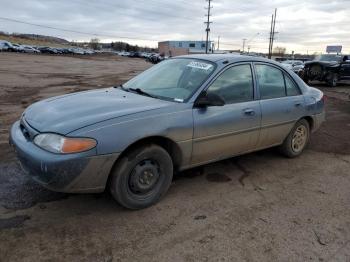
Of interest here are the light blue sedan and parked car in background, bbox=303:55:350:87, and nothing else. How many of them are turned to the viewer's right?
0

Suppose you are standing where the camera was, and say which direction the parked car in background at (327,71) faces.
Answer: facing the viewer and to the left of the viewer

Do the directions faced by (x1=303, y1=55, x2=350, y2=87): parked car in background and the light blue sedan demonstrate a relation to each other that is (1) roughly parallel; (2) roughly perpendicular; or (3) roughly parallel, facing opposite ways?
roughly parallel

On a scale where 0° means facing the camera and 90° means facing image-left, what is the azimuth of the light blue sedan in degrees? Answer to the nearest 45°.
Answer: approximately 45°

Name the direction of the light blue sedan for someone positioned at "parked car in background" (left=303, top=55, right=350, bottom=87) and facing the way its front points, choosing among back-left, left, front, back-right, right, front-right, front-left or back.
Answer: front-left

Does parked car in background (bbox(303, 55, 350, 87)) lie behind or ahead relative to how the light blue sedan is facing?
behind
